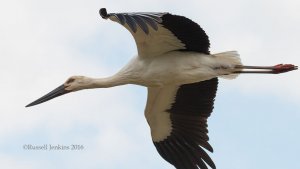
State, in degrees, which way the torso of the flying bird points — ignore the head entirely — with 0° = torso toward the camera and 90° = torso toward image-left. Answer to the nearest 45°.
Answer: approximately 90°
